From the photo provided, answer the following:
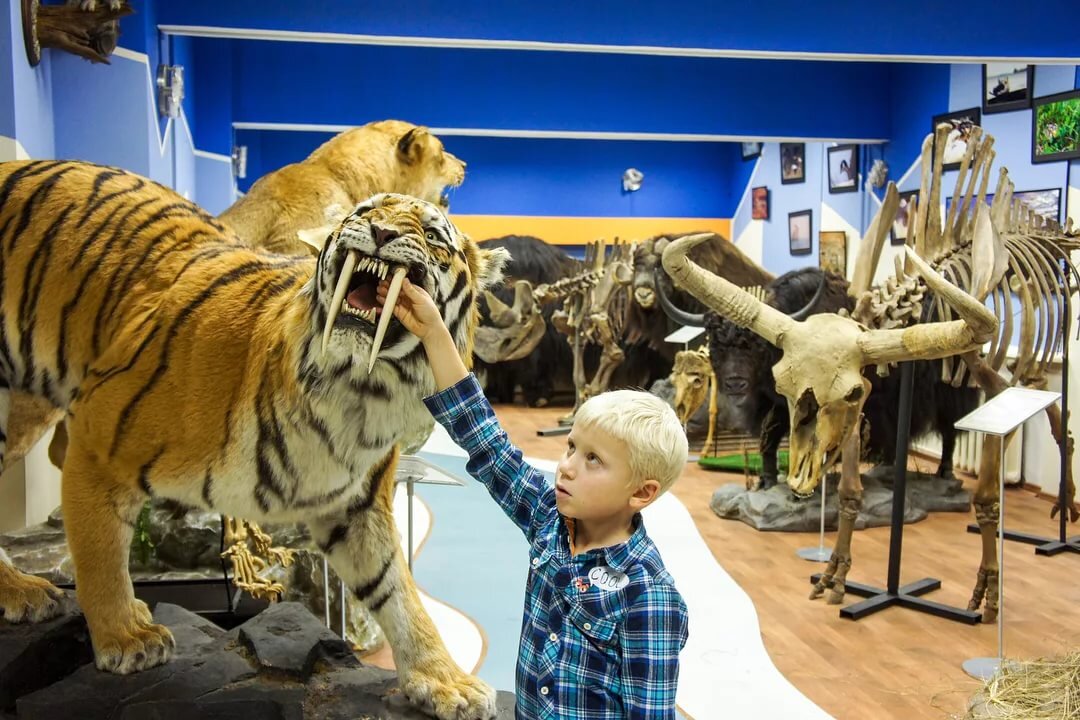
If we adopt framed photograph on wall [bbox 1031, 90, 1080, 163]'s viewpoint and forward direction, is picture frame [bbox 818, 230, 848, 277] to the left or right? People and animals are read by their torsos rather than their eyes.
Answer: on its right

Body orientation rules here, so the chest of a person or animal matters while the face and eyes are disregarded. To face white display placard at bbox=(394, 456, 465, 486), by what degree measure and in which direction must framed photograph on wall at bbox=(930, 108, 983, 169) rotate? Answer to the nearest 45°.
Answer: approximately 45° to its left

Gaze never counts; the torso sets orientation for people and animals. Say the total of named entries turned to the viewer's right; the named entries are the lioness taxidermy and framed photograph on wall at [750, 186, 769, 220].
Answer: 1

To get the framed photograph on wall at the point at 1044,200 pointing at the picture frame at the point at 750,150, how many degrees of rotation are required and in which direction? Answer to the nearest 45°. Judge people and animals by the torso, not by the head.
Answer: approximately 90° to its right

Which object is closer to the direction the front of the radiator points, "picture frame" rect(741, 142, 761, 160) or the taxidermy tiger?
the taxidermy tiger

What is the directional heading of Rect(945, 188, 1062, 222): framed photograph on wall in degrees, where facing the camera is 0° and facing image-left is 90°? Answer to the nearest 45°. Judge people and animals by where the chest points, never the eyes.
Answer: approximately 45°
